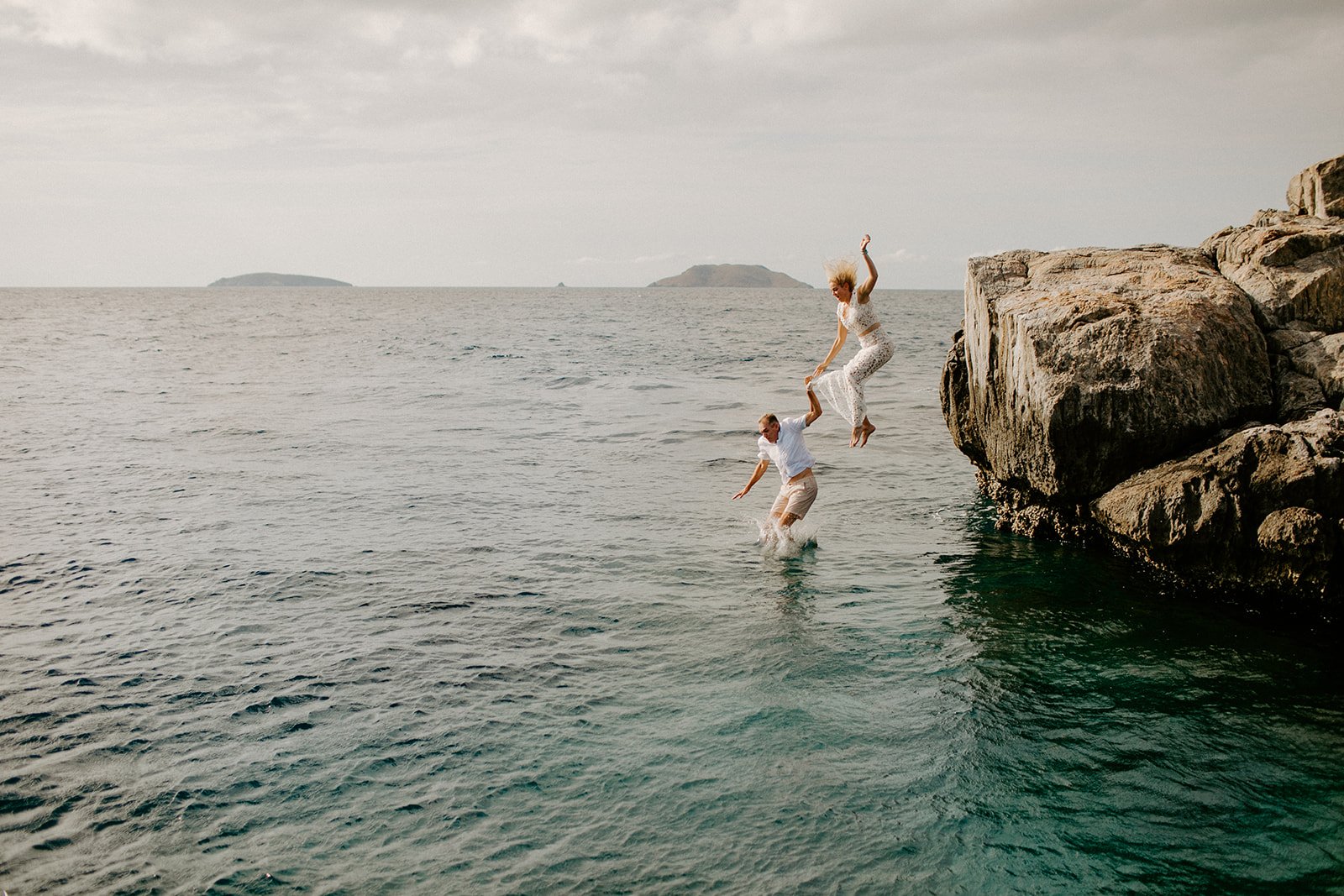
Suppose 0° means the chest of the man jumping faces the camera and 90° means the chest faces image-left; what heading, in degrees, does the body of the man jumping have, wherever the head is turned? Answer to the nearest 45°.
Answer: approximately 45°

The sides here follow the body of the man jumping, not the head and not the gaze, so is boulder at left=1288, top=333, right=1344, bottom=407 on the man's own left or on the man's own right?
on the man's own left

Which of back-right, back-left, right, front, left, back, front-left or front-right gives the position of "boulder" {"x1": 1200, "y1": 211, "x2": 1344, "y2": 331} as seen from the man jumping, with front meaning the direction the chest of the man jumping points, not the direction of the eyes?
back-left

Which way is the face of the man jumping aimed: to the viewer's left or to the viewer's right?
to the viewer's left

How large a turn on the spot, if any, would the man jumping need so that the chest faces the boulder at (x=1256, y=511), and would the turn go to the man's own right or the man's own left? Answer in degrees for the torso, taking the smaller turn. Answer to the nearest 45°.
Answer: approximately 90° to the man's own left

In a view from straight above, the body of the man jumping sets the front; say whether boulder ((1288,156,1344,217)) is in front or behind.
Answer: behind
